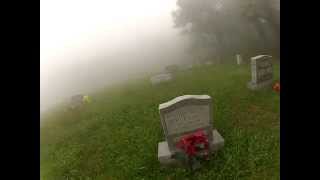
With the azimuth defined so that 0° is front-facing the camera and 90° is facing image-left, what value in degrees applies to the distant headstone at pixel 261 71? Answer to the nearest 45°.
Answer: approximately 315°

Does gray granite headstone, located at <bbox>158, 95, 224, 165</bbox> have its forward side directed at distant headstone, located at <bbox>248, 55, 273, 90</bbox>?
no

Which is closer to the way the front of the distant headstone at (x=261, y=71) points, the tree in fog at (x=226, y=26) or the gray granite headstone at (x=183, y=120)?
the gray granite headstone

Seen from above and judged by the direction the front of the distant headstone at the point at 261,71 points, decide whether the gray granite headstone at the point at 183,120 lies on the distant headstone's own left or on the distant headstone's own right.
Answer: on the distant headstone's own right

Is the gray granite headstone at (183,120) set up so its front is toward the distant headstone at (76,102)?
no

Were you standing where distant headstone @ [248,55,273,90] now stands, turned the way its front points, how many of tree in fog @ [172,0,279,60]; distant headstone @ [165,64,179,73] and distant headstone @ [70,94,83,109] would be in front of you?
0

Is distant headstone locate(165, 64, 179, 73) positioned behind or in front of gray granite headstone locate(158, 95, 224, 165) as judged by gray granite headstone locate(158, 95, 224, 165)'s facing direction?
behind

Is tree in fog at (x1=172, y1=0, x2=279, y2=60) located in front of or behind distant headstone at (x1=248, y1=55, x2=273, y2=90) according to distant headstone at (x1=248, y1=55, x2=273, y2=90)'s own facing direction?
behind

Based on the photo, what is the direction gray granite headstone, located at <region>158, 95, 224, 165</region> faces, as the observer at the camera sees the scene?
facing the viewer

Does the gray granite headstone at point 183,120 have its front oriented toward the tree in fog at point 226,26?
no

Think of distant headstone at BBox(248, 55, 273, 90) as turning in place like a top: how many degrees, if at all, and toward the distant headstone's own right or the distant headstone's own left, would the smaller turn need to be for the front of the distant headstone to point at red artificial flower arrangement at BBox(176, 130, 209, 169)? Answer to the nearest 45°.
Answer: approximately 45° to the distant headstone's own right

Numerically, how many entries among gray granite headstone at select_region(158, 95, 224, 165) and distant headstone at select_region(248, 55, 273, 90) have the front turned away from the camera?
0
